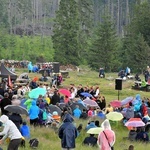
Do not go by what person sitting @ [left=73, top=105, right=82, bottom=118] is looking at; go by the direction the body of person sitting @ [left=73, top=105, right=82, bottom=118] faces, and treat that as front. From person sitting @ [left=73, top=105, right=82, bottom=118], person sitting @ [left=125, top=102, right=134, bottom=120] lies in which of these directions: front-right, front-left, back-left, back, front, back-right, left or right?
right

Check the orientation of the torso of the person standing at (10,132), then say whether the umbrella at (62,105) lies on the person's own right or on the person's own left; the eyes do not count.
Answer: on the person's own right

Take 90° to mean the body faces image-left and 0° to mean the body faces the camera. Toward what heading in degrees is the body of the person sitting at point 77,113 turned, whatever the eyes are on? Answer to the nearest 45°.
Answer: approximately 180°

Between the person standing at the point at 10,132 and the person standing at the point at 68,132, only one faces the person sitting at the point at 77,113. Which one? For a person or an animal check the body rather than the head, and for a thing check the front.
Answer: the person standing at the point at 68,132

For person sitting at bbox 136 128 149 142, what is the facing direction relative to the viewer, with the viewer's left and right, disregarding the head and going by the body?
facing away from the viewer

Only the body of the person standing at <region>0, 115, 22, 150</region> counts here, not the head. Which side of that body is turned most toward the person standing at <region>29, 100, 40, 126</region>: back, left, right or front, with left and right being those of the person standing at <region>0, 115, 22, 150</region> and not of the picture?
right

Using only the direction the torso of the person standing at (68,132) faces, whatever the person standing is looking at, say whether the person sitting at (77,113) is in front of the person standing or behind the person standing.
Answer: in front

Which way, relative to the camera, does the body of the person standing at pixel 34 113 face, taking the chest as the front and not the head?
away from the camera

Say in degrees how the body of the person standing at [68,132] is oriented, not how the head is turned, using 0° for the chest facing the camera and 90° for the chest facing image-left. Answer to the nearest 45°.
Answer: approximately 180°

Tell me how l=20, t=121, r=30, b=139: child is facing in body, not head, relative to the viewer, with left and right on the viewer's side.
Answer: facing away from the viewer

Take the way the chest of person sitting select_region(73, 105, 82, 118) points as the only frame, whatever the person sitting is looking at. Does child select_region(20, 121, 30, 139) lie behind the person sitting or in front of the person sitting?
behind

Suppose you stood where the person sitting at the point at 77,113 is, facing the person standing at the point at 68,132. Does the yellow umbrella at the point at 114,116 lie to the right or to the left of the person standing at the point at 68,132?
left

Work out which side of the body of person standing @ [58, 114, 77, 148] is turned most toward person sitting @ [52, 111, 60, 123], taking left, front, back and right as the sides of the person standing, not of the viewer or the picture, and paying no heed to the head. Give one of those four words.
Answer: front

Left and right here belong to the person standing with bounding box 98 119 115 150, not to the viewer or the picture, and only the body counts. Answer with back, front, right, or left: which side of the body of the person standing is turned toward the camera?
back
